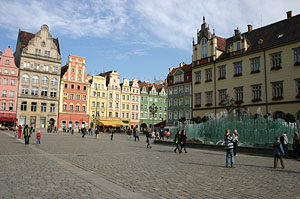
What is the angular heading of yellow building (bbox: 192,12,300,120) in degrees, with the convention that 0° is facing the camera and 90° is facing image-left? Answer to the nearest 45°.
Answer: approximately 45°
